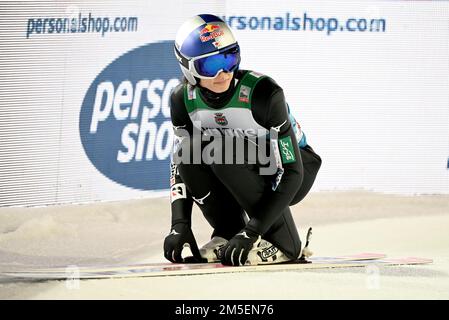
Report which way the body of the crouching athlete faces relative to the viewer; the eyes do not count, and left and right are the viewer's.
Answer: facing the viewer and to the left of the viewer

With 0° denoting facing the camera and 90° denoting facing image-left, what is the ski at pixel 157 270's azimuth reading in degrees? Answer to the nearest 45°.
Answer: approximately 90°
